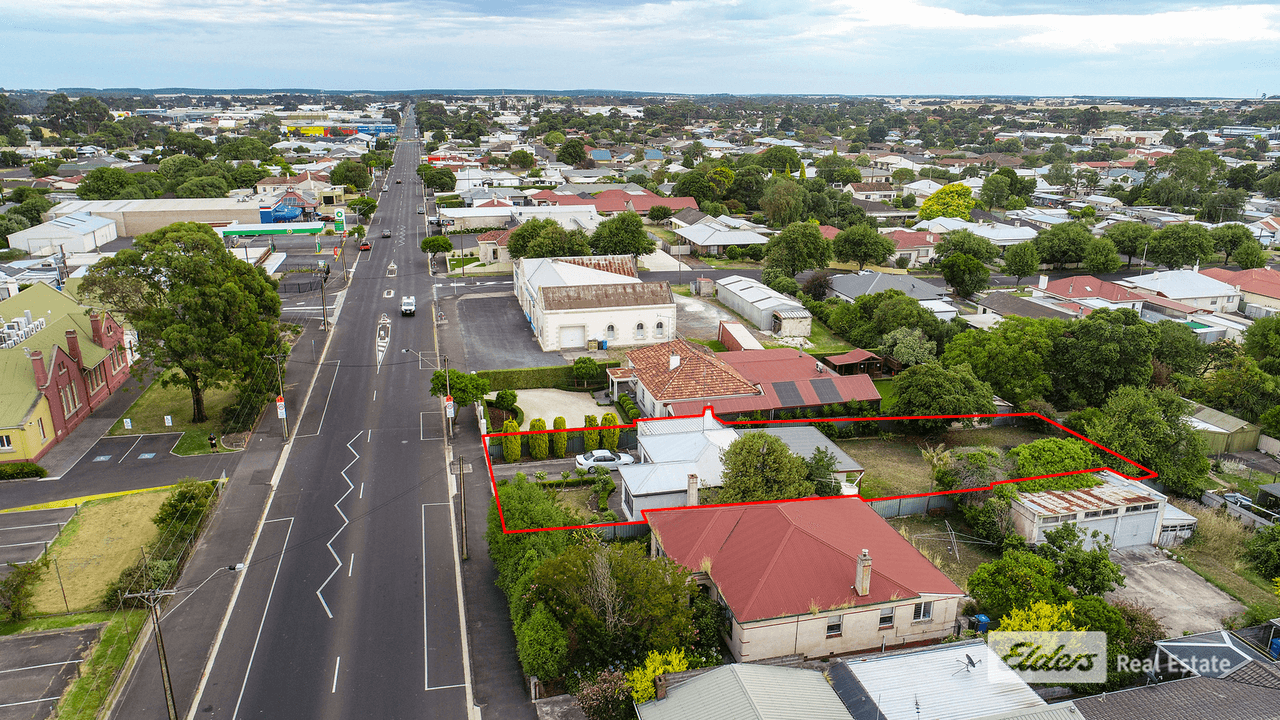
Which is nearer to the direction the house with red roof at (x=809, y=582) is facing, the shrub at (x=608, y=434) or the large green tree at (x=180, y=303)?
the large green tree

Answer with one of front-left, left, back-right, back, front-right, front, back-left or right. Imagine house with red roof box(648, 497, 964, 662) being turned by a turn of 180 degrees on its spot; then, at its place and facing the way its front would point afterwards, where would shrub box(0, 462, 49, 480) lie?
back

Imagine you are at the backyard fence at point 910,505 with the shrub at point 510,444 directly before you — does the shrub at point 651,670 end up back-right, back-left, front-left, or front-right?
front-left

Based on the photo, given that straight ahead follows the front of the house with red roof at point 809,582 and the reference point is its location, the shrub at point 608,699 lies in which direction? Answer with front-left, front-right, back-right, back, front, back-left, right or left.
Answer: front-left

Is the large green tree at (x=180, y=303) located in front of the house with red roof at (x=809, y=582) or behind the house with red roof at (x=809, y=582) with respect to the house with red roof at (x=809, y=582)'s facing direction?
in front

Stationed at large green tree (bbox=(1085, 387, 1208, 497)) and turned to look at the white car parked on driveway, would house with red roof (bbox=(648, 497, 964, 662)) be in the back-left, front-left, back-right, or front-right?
front-left

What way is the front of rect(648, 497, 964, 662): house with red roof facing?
to the viewer's left

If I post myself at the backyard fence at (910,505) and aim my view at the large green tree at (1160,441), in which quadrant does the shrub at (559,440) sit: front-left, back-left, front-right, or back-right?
back-left

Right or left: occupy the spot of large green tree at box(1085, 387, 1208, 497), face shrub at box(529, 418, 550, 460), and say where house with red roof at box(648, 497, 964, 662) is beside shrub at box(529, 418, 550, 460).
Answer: left

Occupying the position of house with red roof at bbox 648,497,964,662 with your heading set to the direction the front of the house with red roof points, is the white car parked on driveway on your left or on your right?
on your right

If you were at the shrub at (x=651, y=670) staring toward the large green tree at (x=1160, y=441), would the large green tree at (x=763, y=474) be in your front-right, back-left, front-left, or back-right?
front-left
